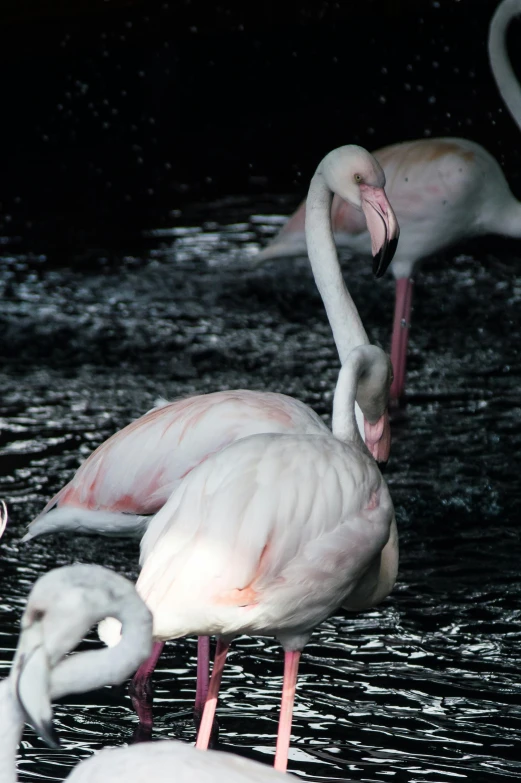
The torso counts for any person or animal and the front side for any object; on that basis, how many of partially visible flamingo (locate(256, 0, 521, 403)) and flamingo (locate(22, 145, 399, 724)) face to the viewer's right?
2

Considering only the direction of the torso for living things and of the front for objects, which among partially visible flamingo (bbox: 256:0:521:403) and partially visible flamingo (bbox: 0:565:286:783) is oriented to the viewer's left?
partially visible flamingo (bbox: 0:565:286:783)

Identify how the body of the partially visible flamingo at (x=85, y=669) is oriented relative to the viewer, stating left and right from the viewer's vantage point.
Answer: facing to the left of the viewer

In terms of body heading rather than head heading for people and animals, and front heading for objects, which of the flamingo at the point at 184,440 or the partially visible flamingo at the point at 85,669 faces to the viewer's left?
the partially visible flamingo

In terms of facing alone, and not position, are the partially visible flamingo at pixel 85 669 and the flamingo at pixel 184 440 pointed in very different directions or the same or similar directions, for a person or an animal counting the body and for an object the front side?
very different directions

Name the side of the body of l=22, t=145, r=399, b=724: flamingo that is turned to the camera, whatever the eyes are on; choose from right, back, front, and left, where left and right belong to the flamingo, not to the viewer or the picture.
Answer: right

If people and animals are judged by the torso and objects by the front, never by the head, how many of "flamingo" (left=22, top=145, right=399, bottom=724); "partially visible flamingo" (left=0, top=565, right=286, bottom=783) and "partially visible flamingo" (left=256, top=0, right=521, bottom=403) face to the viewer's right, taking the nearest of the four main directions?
2

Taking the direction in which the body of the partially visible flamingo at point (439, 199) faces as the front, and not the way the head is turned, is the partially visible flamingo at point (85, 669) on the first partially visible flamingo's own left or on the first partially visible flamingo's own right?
on the first partially visible flamingo's own right

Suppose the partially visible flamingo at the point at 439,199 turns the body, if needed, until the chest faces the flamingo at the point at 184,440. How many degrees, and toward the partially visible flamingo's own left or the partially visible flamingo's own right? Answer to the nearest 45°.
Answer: approximately 90° to the partially visible flamingo's own right

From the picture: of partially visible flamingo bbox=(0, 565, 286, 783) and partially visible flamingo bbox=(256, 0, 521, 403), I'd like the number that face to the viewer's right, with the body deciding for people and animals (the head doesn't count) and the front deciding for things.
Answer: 1

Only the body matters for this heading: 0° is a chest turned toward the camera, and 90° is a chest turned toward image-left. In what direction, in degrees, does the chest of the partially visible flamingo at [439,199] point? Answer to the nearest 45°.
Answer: approximately 270°

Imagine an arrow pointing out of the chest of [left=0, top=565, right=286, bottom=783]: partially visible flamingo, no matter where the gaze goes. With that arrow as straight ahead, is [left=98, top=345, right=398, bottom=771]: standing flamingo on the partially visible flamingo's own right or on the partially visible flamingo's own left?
on the partially visible flamingo's own right

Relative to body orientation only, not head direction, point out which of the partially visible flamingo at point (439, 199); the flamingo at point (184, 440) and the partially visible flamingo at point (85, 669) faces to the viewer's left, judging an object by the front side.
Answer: the partially visible flamingo at point (85, 669)

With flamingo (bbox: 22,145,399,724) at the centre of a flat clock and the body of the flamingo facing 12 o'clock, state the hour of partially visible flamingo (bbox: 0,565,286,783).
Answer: The partially visible flamingo is roughly at 3 o'clock from the flamingo.
